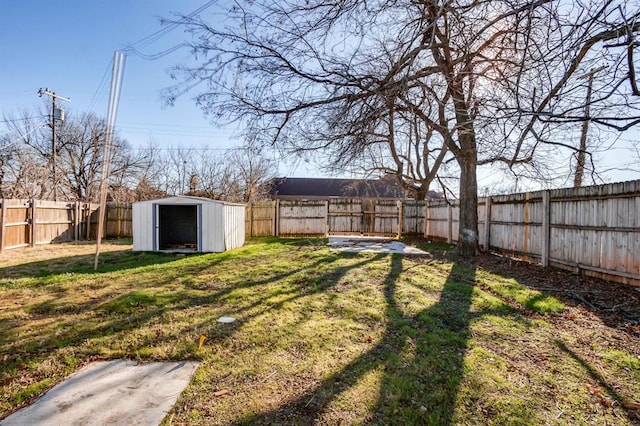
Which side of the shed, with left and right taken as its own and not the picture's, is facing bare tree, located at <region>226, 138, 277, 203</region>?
back

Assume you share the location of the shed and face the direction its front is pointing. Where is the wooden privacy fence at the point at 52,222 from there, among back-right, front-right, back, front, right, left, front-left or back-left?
back-right

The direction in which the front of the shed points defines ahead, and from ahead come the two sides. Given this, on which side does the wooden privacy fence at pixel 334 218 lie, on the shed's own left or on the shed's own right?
on the shed's own left

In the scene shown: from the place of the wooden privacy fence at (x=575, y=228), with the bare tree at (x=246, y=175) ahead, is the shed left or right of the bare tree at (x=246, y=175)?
left

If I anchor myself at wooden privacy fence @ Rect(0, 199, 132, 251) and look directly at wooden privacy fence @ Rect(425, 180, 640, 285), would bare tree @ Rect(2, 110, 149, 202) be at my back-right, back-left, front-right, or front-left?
back-left

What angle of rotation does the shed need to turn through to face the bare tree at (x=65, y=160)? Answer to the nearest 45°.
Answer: approximately 135° to its right

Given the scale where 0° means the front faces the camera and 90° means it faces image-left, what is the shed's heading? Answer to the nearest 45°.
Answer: approximately 0°

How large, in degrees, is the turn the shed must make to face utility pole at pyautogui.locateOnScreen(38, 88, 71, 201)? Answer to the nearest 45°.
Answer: approximately 135° to its right
